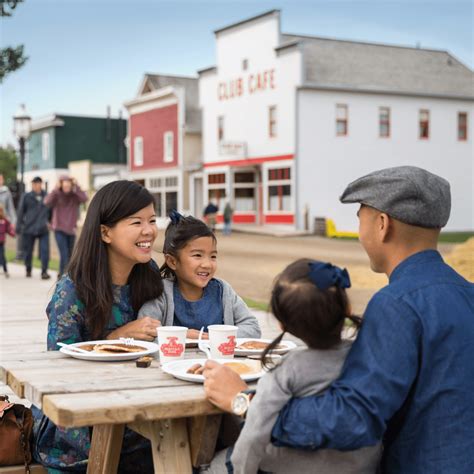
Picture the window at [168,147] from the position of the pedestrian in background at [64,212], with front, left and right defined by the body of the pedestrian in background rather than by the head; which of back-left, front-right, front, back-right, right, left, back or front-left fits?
back

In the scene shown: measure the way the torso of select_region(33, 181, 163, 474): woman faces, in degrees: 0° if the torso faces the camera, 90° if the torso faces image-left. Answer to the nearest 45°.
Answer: approximately 315°

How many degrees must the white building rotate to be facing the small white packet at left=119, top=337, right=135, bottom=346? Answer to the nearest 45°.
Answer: approximately 45° to its left

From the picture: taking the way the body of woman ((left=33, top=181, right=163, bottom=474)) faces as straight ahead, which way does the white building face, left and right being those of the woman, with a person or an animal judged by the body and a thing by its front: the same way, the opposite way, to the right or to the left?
to the right

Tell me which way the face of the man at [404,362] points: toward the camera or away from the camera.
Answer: away from the camera

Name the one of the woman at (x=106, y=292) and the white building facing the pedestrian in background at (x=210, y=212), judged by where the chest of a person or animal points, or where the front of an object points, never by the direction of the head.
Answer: the white building

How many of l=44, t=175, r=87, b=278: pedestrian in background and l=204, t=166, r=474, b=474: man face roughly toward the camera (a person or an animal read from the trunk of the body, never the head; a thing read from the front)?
1

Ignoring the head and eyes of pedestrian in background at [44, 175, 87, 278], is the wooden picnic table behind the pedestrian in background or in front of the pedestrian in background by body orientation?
in front

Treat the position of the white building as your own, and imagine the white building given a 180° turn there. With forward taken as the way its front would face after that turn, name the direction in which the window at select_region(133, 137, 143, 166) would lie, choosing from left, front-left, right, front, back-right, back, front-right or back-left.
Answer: left

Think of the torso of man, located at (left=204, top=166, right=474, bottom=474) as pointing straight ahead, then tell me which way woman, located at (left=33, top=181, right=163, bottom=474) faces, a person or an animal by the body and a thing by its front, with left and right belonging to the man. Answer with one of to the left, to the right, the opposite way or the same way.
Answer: the opposite way

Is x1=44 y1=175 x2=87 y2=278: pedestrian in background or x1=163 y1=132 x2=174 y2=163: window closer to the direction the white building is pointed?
the pedestrian in background

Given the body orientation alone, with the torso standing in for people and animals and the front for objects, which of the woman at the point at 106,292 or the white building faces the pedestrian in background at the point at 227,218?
the white building

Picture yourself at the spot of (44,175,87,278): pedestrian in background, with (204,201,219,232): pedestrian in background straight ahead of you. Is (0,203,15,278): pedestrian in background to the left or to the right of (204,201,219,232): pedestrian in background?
left

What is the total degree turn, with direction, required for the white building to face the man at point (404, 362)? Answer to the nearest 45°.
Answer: approximately 45° to its left
